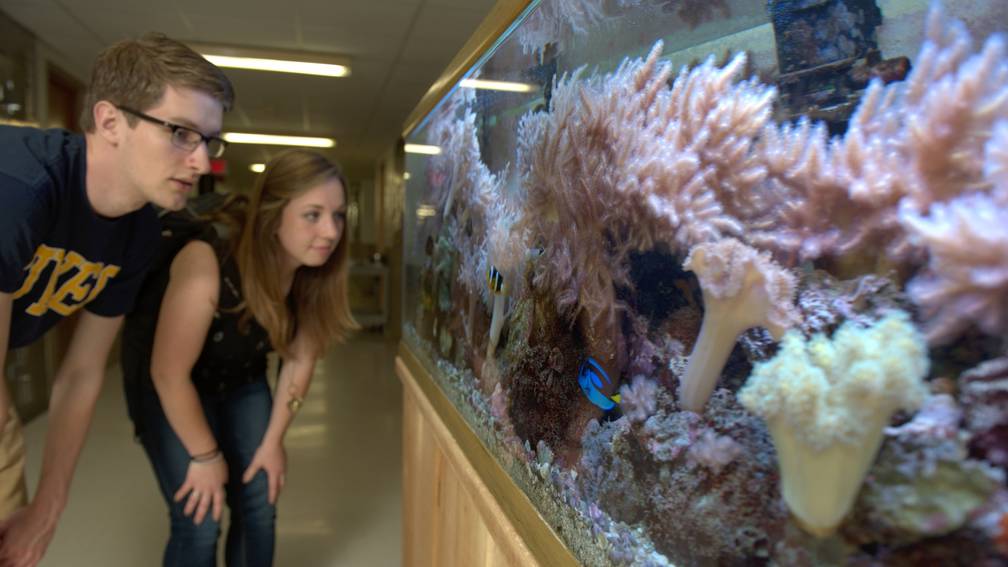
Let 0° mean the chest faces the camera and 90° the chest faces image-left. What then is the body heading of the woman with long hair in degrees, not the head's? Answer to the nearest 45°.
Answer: approximately 315°

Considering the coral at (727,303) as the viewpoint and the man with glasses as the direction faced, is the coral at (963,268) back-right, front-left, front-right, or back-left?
back-left

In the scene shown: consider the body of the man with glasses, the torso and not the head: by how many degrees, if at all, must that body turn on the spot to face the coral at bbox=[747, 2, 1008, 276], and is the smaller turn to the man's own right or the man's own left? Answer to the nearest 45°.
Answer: approximately 45° to the man's own right

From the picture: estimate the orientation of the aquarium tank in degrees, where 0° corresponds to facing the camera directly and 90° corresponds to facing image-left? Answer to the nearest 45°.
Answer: approximately 45°

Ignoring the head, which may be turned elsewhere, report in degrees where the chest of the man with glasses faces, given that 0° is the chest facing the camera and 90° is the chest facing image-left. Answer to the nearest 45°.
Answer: approximately 315°
